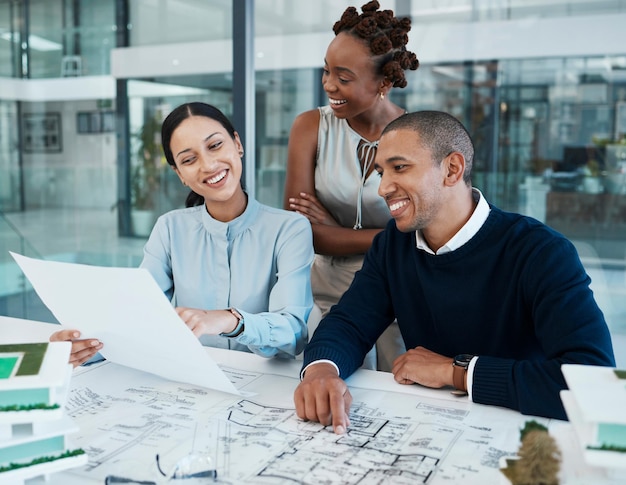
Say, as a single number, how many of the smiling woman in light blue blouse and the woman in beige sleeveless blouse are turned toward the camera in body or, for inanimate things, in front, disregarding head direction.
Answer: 2

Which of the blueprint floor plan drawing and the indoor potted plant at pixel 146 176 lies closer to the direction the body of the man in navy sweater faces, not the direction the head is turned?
the blueprint floor plan drawing

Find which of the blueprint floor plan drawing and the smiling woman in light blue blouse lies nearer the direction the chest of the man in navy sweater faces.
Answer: the blueprint floor plan drawing

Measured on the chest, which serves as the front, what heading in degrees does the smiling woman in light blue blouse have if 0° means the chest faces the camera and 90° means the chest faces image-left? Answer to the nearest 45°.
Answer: approximately 0°

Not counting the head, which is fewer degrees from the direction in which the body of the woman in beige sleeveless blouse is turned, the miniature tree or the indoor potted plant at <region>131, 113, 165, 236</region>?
the miniature tree

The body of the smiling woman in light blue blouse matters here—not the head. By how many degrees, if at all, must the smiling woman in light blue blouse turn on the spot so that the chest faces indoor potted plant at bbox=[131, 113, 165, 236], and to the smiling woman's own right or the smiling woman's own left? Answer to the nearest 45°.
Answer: approximately 180°

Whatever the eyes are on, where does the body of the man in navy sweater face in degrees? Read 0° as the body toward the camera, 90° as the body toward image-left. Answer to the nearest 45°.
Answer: approximately 45°
